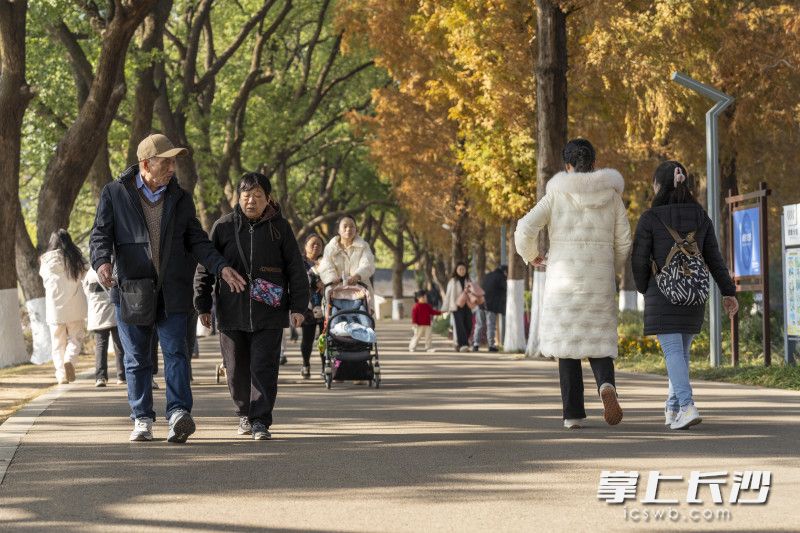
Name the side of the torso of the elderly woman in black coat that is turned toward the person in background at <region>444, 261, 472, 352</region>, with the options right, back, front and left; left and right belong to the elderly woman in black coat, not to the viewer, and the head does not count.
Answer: back

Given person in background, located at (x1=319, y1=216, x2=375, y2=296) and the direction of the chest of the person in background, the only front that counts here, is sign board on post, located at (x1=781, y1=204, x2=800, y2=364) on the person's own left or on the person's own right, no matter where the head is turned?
on the person's own left

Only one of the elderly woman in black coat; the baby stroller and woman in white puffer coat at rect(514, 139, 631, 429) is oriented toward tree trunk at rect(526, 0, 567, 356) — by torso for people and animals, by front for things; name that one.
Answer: the woman in white puffer coat

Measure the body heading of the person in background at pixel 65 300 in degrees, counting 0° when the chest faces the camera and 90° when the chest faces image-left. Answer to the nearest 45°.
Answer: approximately 180°

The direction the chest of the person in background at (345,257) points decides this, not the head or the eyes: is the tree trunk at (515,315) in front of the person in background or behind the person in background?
behind

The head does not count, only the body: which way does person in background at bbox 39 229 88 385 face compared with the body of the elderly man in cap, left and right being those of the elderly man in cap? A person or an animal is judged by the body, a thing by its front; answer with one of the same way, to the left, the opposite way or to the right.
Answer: the opposite way

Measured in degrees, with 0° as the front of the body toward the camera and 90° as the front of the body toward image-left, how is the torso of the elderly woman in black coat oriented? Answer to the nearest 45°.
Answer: approximately 0°

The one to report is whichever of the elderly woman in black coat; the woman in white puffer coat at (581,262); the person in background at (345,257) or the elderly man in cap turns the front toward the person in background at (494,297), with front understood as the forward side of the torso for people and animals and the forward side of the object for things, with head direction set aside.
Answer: the woman in white puffer coat

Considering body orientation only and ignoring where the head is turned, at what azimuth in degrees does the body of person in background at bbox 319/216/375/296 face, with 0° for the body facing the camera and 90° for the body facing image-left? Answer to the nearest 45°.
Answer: approximately 0°

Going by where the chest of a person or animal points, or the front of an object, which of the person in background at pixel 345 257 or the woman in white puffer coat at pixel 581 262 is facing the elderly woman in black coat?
the person in background

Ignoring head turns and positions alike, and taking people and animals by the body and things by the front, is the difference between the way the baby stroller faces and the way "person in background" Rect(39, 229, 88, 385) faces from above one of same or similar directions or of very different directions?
very different directions
